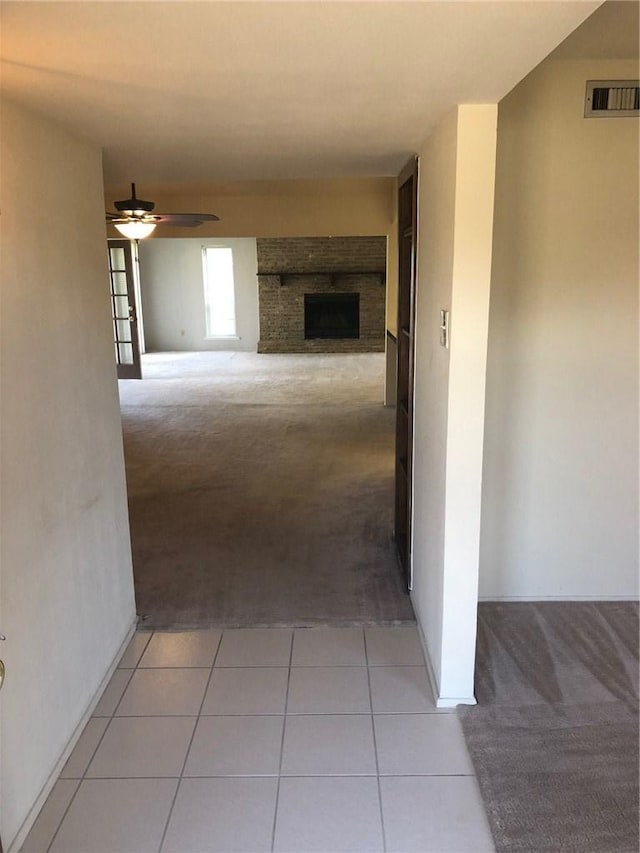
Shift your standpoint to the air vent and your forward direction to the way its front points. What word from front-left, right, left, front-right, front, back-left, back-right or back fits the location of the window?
back-right

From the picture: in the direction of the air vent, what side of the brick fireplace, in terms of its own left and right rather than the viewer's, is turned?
front

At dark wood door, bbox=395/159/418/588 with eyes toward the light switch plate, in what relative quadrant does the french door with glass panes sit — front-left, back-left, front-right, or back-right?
back-right

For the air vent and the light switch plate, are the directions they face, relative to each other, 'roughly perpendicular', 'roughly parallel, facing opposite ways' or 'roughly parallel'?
roughly perpendicular

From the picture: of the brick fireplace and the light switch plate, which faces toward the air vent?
the brick fireplace

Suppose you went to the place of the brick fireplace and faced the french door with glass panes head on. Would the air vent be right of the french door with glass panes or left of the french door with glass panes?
left

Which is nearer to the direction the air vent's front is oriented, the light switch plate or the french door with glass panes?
the light switch plate

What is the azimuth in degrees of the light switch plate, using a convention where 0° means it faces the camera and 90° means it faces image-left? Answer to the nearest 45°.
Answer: approximately 90°

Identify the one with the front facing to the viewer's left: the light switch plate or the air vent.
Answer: the light switch plate

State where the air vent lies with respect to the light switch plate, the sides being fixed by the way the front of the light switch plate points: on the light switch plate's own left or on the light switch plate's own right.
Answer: on the light switch plate's own right

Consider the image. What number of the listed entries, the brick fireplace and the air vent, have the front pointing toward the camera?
2

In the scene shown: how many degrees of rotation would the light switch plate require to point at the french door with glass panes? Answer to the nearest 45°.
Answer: approximately 45° to its right

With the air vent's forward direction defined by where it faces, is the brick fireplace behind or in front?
behind
